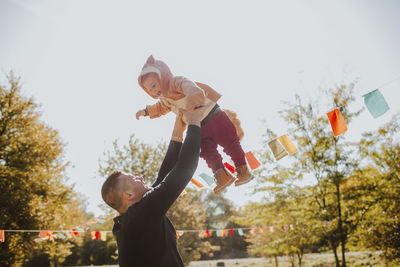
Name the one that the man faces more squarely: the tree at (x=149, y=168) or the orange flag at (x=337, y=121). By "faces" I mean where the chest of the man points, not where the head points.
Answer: the orange flag

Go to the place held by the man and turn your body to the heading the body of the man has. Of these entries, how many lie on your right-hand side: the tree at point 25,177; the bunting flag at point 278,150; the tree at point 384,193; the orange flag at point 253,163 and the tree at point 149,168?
0

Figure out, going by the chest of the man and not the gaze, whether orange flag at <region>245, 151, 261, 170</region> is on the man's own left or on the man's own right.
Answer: on the man's own left

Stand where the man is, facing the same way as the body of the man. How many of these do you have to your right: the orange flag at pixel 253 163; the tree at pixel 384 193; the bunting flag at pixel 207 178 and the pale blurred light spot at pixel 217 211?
0

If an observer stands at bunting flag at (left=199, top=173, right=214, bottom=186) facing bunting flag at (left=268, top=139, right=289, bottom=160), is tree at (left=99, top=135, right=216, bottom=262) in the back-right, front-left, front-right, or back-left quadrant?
back-left

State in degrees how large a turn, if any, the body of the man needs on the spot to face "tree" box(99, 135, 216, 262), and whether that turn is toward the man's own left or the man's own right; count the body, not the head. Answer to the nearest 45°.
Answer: approximately 90° to the man's own left

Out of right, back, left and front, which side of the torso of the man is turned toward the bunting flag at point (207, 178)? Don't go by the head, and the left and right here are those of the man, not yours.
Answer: left

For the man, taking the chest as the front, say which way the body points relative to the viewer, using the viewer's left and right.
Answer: facing to the right of the viewer
